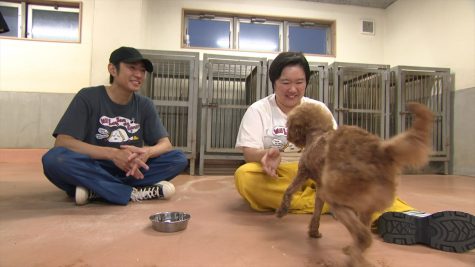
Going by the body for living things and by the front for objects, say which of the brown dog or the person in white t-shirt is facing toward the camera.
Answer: the person in white t-shirt

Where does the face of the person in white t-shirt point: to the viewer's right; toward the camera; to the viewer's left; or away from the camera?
toward the camera

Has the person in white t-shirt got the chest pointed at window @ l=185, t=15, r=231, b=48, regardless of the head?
no

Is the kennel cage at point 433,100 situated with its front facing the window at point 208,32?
no

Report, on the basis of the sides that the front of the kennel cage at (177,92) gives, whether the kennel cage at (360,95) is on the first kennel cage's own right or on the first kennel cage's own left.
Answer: on the first kennel cage's own left

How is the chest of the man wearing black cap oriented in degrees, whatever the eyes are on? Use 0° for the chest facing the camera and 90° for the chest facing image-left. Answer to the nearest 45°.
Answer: approximately 315°

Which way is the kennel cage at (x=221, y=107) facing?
toward the camera

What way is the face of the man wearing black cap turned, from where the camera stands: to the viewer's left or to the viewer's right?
to the viewer's right

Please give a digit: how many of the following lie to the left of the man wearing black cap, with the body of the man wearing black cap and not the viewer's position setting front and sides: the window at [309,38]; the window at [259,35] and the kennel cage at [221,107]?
3

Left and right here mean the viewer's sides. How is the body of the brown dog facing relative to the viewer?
facing away from the viewer and to the left of the viewer

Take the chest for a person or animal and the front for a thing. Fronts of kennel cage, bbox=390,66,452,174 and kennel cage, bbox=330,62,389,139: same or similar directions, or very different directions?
same or similar directions

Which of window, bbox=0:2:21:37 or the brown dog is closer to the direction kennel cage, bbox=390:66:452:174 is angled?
the brown dog

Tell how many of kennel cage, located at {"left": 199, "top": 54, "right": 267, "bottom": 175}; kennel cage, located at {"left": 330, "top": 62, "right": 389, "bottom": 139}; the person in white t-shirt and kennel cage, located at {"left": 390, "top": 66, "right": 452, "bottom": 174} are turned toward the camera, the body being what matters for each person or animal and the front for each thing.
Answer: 4

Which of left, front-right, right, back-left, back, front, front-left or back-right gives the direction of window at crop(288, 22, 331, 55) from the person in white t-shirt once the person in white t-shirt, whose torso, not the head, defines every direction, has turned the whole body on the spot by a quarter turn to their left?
left

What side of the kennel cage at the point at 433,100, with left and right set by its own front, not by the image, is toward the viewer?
front

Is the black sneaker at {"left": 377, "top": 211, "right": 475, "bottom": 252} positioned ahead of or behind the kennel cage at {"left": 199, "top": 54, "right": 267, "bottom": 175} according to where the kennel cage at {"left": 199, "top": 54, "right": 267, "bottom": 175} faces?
ahead

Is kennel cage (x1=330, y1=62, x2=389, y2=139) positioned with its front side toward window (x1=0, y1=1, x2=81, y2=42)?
no
